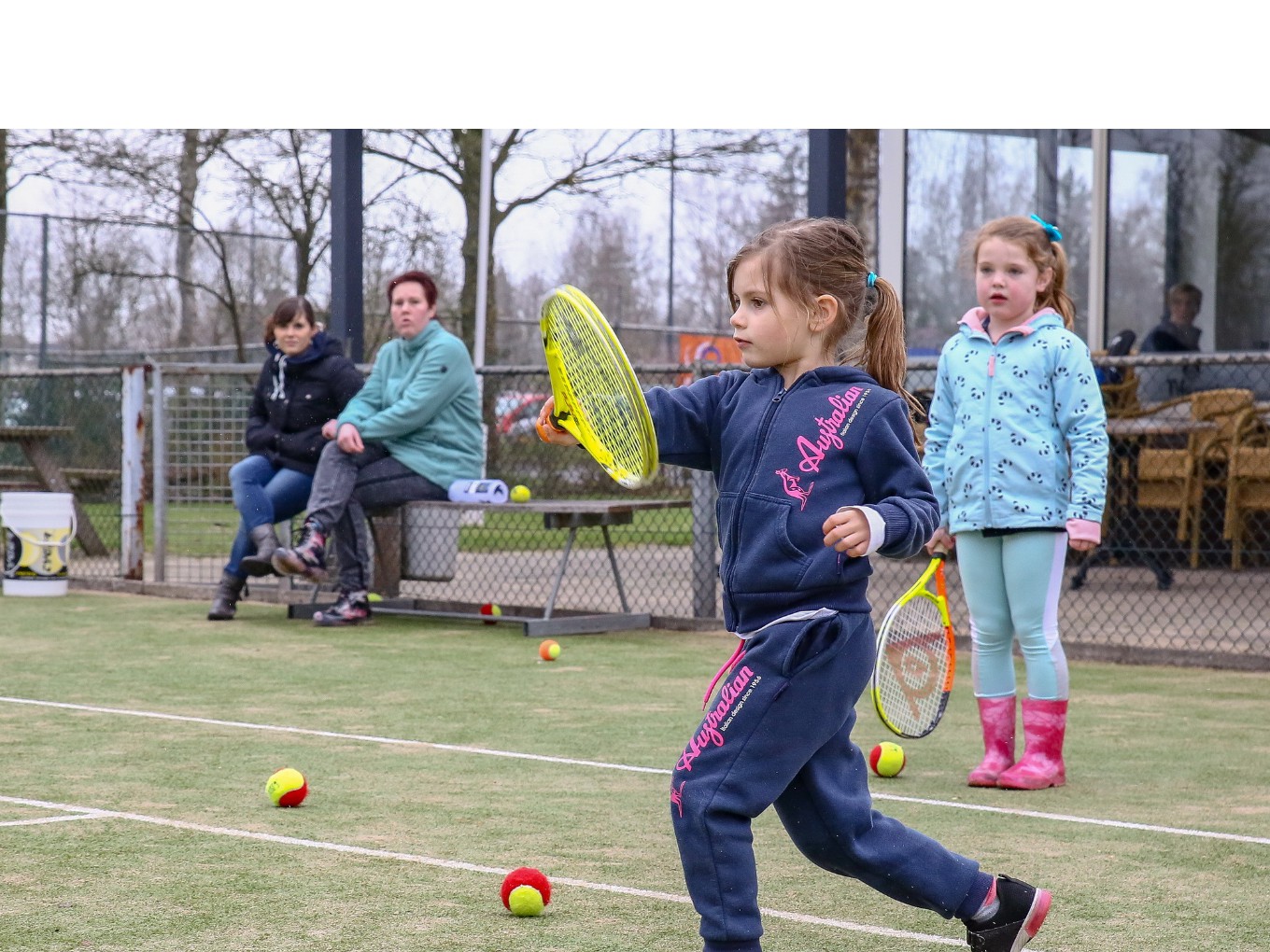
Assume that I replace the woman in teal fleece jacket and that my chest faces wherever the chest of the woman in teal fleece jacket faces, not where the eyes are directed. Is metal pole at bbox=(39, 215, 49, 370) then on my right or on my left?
on my right

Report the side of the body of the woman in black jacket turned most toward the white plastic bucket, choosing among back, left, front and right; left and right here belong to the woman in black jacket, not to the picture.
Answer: right

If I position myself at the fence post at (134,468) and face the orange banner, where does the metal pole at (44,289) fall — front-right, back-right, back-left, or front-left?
front-left

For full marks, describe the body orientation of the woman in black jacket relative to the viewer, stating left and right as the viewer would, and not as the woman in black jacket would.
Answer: facing the viewer and to the left of the viewer

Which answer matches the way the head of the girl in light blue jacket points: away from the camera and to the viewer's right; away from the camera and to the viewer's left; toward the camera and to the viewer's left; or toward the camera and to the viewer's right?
toward the camera and to the viewer's left

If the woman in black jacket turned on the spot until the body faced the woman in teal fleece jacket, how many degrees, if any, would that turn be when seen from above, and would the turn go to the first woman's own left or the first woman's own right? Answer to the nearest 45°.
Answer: approximately 90° to the first woman's own left

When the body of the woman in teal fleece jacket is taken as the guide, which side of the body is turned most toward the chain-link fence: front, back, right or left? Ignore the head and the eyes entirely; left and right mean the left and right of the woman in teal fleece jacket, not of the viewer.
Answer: back

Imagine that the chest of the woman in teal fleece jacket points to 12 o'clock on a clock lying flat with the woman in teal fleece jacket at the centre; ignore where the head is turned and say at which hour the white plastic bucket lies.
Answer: The white plastic bucket is roughly at 3 o'clock from the woman in teal fleece jacket.

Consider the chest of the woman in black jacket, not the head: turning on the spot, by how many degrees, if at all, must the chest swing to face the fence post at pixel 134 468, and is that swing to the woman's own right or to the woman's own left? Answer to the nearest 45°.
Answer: approximately 90° to the woman's own right

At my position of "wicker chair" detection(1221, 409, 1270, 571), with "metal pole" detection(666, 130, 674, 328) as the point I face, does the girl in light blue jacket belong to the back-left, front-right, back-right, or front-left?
back-left

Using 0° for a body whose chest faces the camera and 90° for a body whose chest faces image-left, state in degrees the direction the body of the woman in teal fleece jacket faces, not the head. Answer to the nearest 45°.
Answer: approximately 45°

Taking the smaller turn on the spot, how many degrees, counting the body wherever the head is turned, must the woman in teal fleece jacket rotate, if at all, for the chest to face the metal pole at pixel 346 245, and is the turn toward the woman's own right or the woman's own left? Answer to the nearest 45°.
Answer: approximately 135° to the woman's own right

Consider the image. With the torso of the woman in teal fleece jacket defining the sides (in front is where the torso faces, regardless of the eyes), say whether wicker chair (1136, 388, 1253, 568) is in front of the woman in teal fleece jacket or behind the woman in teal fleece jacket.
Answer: behind

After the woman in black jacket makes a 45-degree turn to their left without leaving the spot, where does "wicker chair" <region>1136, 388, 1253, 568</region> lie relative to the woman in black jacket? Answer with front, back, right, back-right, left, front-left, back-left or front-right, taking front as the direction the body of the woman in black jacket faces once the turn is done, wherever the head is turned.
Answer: left
